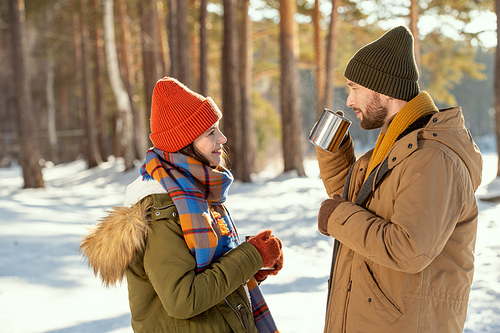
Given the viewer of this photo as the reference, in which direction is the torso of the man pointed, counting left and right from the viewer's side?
facing to the left of the viewer

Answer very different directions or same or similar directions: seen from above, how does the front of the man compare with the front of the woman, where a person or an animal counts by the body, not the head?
very different directions

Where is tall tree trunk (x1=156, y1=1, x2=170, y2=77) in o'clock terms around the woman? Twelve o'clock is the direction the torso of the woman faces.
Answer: The tall tree trunk is roughly at 9 o'clock from the woman.

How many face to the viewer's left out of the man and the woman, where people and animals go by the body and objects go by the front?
1

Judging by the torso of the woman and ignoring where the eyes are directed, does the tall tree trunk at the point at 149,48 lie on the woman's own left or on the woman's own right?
on the woman's own left

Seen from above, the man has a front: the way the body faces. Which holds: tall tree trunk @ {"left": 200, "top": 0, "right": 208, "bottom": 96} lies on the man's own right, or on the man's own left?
on the man's own right

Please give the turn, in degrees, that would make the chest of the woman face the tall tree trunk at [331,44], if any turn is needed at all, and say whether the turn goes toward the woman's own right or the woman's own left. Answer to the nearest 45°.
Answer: approximately 90° to the woman's own left

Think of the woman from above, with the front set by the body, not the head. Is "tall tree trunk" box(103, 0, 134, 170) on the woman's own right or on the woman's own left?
on the woman's own left

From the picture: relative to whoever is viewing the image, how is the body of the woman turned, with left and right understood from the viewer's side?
facing to the right of the viewer

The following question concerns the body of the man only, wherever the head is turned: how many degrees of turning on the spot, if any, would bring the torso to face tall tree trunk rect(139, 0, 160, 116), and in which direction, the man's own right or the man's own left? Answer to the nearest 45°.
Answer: approximately 45° to the man's own right

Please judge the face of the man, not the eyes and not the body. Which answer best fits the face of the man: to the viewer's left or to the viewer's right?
to the viewer's left

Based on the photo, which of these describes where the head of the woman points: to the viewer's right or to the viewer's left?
to the viewer's right
